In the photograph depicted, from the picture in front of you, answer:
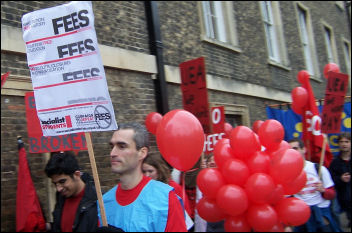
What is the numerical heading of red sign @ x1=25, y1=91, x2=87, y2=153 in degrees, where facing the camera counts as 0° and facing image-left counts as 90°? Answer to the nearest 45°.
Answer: approximately 0°

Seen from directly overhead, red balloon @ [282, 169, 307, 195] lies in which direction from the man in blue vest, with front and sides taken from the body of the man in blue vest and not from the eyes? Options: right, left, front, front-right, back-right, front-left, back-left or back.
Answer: back-left

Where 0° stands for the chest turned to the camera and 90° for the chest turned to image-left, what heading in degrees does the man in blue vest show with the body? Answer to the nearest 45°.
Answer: approximately 45°

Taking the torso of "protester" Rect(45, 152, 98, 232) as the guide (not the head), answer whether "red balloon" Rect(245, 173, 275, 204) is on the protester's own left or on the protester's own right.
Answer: on the protester's own left

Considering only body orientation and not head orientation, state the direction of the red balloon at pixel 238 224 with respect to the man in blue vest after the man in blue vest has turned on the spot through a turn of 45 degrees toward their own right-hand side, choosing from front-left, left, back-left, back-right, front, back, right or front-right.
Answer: back

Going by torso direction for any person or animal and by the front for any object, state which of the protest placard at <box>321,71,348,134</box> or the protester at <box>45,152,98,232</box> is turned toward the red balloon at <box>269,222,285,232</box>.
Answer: the protest placard

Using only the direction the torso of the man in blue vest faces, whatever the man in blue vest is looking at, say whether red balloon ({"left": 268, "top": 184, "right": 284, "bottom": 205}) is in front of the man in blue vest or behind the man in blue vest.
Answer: behind

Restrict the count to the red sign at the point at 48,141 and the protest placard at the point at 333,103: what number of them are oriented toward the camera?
2
